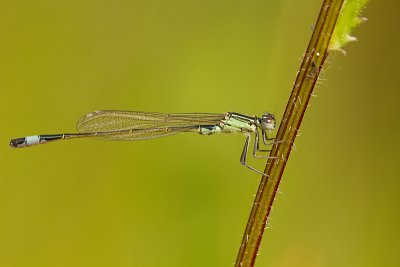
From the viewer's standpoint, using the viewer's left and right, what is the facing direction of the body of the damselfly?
facing to the right of the viewer
